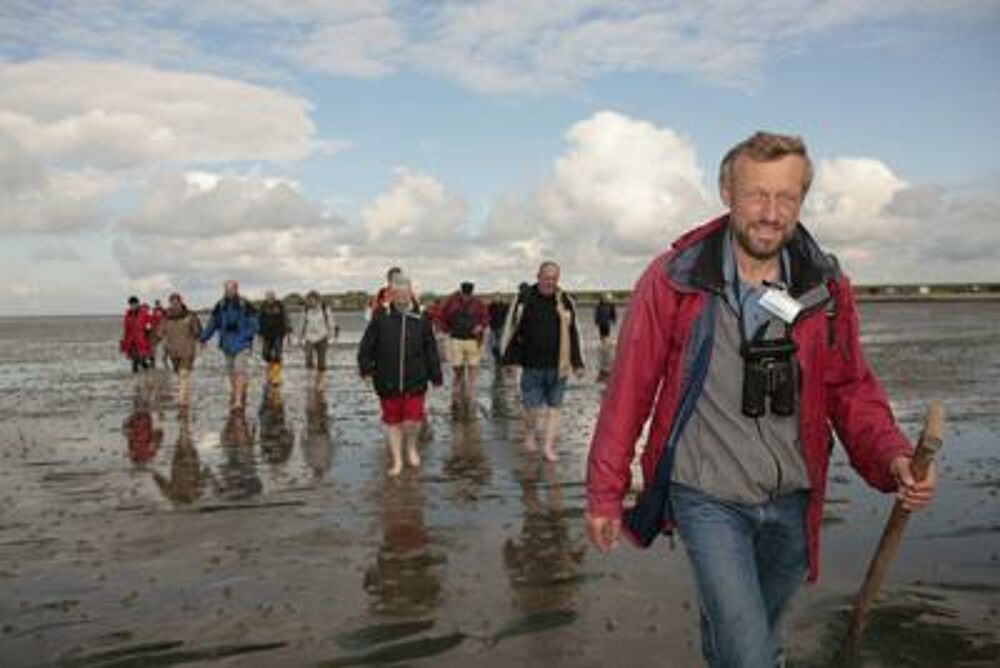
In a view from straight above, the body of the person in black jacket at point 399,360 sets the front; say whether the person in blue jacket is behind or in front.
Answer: behind

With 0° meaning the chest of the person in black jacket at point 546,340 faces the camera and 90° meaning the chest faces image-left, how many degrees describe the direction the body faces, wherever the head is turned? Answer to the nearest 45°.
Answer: approximately 0°

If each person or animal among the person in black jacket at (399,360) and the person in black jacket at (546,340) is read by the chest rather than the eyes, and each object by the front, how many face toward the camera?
2

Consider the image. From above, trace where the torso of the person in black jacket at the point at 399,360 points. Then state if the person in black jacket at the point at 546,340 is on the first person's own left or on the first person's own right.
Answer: on the first person's own left

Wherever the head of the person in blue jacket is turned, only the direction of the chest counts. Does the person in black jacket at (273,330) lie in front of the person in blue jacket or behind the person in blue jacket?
behind

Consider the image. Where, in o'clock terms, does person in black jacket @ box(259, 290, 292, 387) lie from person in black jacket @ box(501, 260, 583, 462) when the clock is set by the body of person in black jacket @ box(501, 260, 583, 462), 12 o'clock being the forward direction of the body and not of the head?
person in black jacket @ box(259, 290, 292, 387) is roughly at 5 o'clock from person in black jacket @ box(501, 260, 583, 462).

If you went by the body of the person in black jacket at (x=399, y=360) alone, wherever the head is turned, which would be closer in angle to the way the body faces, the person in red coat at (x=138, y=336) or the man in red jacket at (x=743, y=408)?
the man in red jacket

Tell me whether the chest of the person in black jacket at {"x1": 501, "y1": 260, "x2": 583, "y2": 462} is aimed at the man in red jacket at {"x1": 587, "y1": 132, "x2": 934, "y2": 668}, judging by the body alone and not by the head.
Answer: yes
